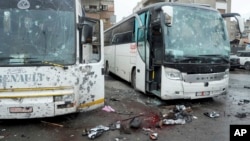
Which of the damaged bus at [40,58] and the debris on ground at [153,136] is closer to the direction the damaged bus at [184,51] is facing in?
the debris on ground

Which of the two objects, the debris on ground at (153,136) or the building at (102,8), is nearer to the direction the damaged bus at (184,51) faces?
the debris on ground

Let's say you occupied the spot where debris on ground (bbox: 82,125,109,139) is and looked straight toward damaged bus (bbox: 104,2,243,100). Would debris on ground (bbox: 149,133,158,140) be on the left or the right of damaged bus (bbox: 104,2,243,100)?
right

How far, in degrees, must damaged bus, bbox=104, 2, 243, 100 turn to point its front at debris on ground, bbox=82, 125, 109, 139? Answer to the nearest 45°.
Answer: approximately 90° to its right

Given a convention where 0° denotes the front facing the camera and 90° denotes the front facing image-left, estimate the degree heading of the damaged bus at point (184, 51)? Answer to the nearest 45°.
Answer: approximately 315°

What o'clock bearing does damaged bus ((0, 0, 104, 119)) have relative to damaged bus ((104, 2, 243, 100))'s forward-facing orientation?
damaged bus ((0, 0, 104, 119)) is roughly at 3 o'clock from damaged bus ((104, 2, 243, 100)).

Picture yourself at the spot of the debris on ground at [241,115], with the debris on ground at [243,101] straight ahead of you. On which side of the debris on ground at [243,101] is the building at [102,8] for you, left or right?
left
